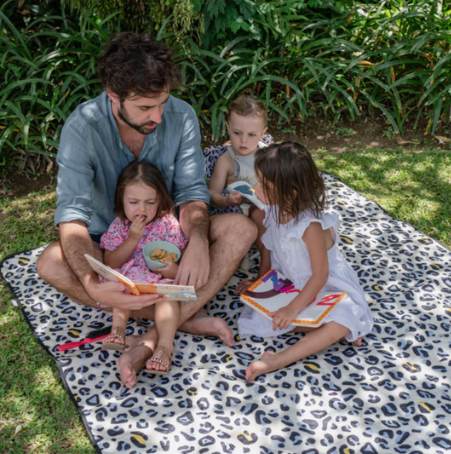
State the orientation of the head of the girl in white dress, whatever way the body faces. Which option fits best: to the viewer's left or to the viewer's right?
to the viewer's left

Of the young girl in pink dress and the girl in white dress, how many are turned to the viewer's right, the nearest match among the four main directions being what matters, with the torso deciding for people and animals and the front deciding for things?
0

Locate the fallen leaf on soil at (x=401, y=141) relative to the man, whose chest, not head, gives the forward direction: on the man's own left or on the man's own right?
on the man's own left

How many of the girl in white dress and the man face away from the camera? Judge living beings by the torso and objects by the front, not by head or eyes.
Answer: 0

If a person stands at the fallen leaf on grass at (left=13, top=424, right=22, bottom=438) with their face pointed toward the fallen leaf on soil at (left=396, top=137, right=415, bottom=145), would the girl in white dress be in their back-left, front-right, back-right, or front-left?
front-right

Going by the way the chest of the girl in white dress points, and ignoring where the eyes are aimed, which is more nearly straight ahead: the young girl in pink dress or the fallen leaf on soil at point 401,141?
the young girl in pink dress

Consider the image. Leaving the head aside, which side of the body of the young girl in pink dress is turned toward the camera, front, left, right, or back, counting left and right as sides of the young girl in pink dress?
front

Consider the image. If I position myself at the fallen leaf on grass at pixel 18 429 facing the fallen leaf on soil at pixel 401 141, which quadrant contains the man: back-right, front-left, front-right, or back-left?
front-left
